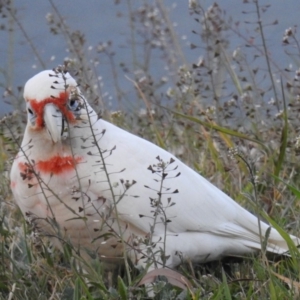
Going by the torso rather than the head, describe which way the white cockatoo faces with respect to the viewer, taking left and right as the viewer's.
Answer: facing the viewer and to the left of the viewer
